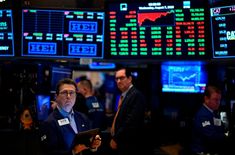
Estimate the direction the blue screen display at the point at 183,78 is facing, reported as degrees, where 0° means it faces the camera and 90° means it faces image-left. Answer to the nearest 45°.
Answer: approximately 0°

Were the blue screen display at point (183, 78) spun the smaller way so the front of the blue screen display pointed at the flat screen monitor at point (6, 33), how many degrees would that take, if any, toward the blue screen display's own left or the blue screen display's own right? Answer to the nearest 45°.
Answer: approximately 45° to the blue screen display's own right

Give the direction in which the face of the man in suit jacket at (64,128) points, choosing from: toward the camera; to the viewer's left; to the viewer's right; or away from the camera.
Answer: toward the camera

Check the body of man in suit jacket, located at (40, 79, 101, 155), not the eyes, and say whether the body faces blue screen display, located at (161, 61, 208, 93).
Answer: no

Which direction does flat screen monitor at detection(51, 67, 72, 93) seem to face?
toward the camera

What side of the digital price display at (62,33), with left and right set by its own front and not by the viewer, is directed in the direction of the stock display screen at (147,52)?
left

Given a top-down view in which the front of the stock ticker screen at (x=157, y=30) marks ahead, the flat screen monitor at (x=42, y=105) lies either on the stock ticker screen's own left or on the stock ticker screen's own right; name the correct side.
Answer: on the stock ticker screen's own right

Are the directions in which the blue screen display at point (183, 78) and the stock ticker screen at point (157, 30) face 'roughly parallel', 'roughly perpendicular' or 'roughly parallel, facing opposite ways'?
roughly parallel

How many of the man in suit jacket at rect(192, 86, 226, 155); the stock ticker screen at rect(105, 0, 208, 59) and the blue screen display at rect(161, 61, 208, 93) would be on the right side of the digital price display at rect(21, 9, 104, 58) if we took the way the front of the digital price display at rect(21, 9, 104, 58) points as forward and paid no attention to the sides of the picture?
0

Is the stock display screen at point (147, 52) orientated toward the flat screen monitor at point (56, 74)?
no

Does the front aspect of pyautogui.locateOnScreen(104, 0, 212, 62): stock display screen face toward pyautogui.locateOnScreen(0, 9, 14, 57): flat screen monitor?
no

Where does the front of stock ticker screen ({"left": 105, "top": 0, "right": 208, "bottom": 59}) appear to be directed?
toward the camera

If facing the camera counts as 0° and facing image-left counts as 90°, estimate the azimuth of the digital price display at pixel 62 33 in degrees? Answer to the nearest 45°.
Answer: approximately 0°

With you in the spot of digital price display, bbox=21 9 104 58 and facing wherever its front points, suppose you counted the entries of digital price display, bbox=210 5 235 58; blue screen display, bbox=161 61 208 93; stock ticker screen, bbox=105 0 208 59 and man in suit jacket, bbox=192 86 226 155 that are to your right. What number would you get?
0

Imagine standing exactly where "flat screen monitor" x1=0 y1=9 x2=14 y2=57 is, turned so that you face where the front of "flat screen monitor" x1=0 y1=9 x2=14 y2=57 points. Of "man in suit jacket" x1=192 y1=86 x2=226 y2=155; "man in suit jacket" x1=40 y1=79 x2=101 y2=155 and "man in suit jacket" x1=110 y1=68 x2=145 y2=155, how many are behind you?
0

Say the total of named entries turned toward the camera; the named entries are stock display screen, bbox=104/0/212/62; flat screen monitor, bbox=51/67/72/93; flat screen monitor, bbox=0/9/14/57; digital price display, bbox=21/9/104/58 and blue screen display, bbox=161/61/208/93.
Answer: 5
